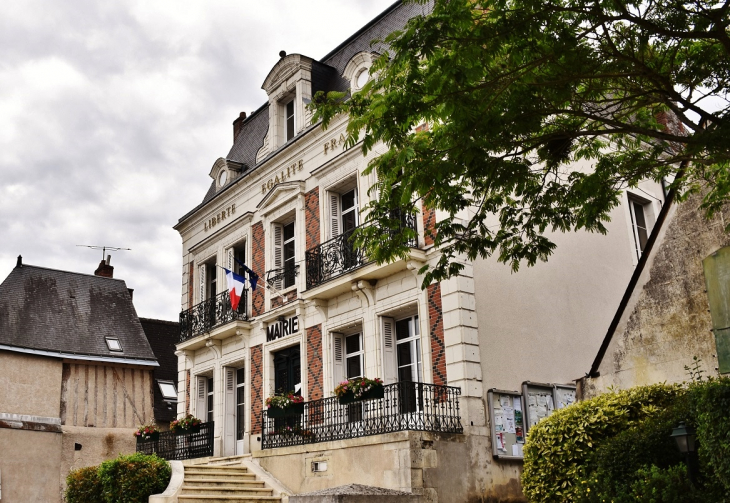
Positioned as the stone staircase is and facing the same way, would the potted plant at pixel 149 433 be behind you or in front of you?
behind

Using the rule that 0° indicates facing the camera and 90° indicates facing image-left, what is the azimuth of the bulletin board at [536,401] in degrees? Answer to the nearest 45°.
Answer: approximately 315°

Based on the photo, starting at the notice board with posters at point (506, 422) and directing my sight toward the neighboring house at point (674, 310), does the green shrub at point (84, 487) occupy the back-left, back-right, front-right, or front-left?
back-right

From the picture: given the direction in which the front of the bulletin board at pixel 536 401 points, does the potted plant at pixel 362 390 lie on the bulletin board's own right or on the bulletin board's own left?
on the bulletin board's own right

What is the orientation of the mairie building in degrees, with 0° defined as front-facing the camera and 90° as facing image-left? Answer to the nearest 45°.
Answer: approximately 45°
